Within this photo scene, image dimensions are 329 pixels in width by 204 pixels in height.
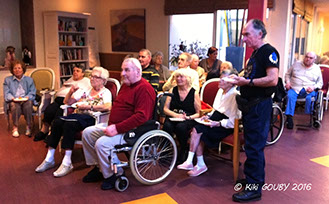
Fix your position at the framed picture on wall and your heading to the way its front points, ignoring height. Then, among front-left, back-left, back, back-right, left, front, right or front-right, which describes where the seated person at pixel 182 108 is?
front

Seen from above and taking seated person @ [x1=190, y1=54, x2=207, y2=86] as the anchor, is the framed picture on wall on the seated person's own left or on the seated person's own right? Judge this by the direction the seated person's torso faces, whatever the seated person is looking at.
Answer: on the seated person's own right

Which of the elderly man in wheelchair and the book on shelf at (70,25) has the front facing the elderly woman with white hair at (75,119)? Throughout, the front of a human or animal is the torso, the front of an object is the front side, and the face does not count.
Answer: the book on shelf

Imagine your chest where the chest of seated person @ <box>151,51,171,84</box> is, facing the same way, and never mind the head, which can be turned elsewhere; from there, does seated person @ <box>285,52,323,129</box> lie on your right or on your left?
on your left

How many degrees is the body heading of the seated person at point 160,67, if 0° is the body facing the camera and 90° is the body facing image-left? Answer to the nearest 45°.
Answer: approximately 45°

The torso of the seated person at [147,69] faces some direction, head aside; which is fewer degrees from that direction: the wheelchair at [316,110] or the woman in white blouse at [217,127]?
the woman in white blouse

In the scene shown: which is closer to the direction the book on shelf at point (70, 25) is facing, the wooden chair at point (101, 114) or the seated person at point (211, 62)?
the wooden chair

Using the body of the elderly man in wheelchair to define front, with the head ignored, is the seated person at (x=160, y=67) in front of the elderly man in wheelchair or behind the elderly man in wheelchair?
behind

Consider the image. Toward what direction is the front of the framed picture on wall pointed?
toward the camera

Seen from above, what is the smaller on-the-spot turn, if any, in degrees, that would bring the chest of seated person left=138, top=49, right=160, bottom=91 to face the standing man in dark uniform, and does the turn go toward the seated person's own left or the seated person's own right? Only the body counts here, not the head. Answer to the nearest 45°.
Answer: approximately 90° to the seated person's own left

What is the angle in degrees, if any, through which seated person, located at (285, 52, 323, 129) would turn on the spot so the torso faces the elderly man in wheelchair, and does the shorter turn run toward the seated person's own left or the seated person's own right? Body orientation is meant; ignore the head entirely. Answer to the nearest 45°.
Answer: approximately 45° to the seated person's own right

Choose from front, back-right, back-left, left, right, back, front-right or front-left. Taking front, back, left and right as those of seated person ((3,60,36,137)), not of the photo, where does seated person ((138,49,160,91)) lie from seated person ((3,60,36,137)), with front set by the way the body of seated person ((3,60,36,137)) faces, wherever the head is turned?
front-left

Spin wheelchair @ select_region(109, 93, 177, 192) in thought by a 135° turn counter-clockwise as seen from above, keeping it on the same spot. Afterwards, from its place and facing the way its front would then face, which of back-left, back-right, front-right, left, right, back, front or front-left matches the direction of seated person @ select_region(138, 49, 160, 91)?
left
